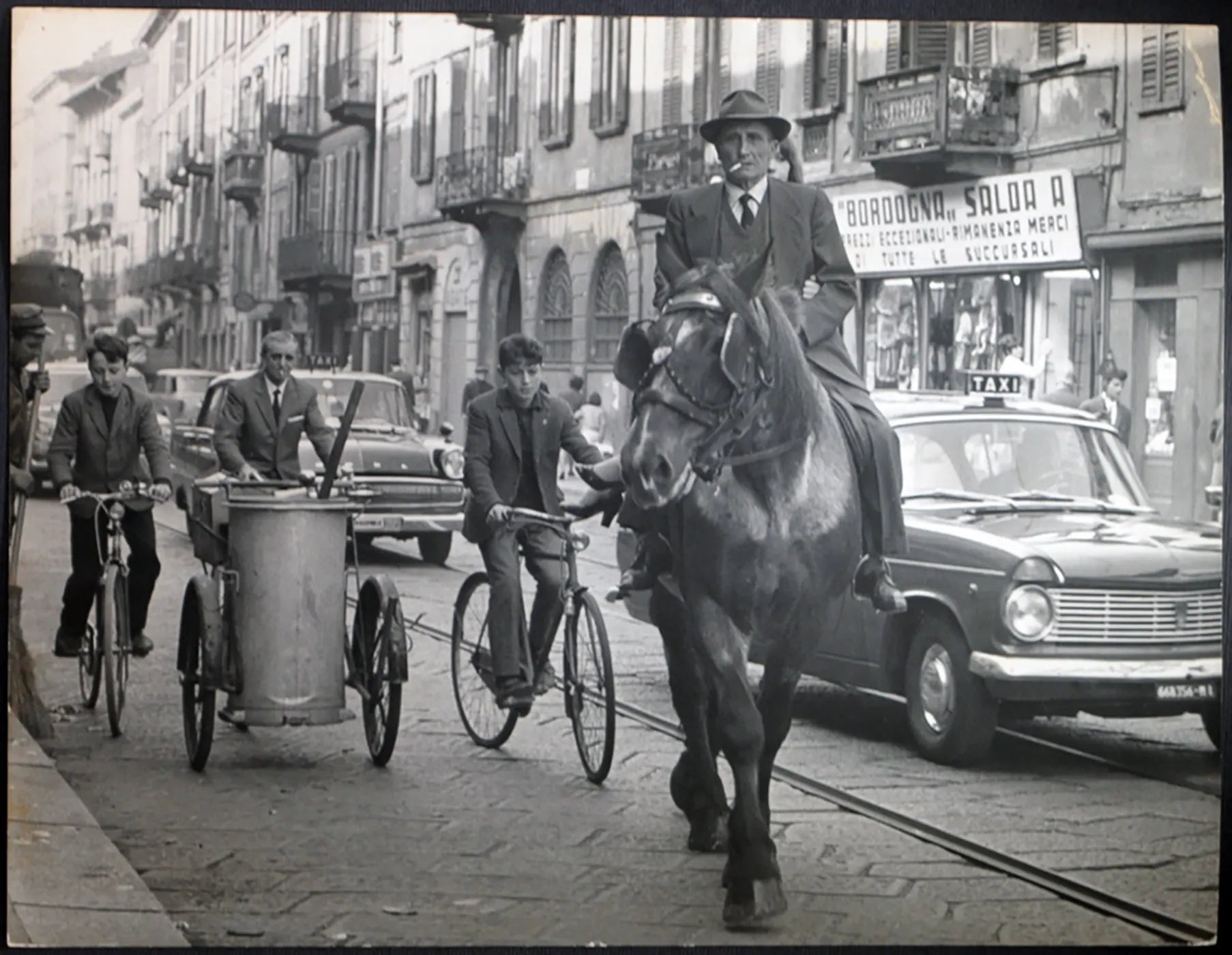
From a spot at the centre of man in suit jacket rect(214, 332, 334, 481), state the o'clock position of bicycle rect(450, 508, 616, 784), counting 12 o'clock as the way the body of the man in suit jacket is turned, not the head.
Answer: The bicycle is roughly at 10 o'clock from the man in suit jacket.

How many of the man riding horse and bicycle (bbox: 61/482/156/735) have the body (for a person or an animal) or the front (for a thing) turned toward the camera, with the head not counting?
2

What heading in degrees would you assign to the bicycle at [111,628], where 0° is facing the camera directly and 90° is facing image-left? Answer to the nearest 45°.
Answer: approximately 0°

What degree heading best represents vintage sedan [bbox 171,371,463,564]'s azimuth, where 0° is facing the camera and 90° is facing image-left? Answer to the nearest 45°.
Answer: approximately 315°

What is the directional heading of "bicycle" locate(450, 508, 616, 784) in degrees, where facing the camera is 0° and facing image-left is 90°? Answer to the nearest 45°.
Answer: approximately 315°

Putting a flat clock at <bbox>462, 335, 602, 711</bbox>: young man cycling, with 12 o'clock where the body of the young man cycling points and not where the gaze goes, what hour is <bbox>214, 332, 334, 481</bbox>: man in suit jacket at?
The man in suit jacket is roughly at 5 o'clock from the young man cycling.
